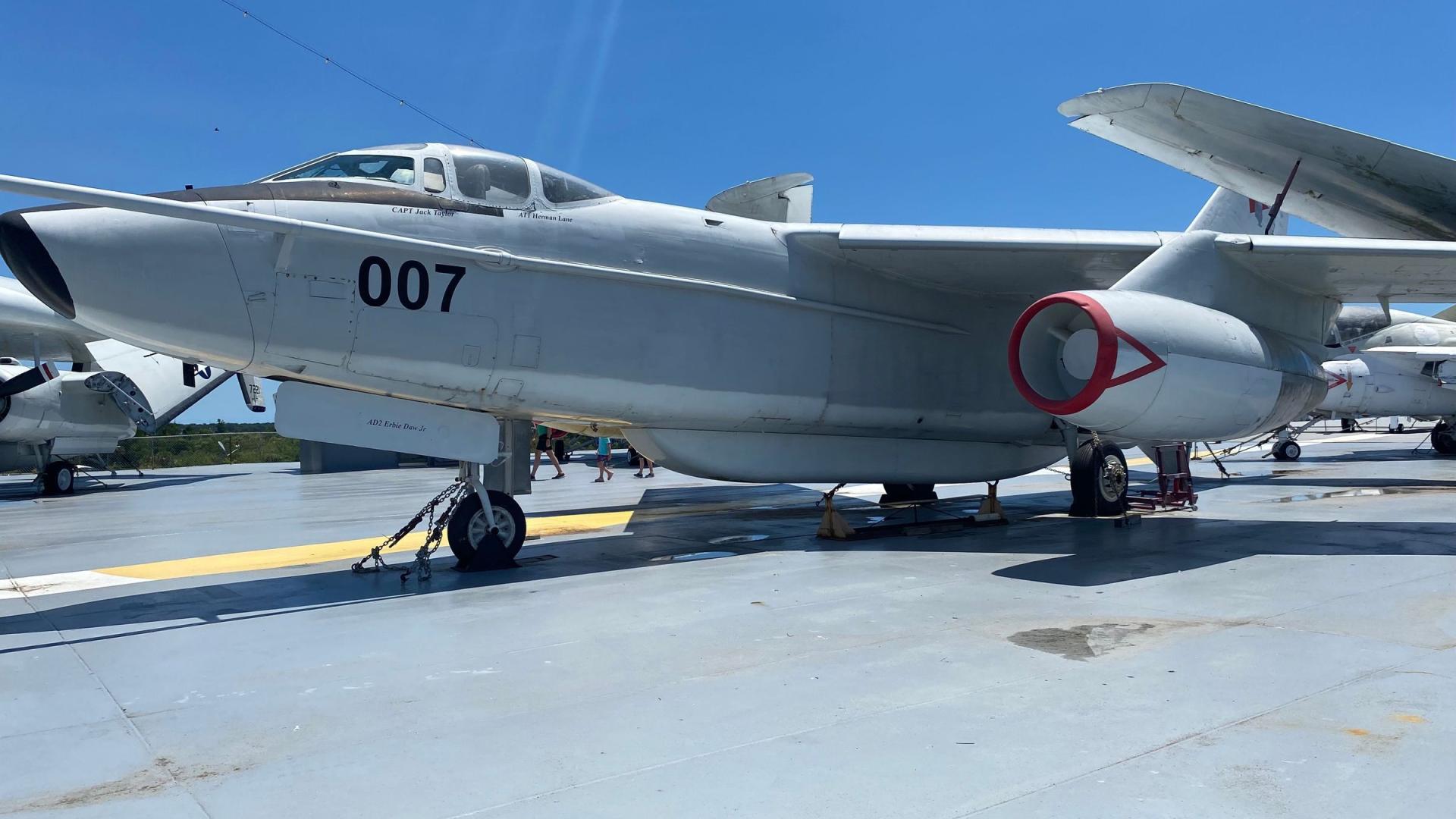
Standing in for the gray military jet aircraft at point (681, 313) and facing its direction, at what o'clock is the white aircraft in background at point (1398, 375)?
The white aircraft in background is roughly at 6 o'clock from the gray military jet aircraft.

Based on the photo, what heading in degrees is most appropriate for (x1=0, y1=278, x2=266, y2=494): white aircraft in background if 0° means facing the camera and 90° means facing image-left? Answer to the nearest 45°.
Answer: approximately 45°

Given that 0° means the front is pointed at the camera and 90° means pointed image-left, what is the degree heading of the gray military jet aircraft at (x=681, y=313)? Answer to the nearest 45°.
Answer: approximately 45°
